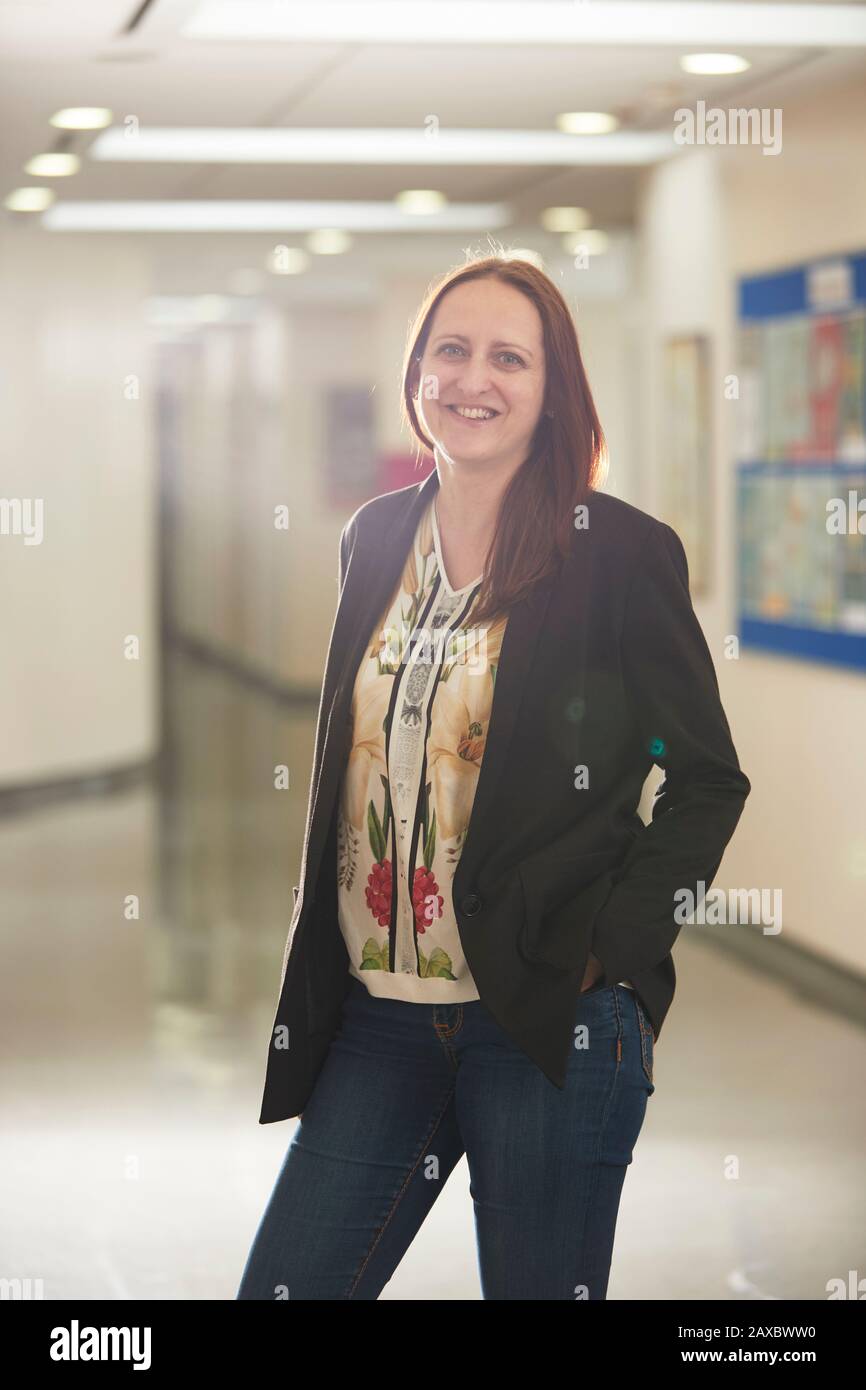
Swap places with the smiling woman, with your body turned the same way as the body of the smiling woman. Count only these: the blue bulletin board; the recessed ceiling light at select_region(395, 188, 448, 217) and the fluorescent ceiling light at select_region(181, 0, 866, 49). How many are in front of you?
0

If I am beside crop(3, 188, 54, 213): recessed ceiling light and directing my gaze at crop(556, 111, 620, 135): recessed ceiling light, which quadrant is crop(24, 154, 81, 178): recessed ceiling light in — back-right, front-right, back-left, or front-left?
front-right

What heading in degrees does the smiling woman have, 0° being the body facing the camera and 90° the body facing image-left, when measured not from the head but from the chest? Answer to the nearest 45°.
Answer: approximately 45°

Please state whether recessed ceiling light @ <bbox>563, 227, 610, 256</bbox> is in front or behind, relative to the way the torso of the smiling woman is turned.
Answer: behind

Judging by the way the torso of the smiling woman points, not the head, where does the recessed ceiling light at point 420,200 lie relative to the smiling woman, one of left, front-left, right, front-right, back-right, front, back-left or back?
back-right

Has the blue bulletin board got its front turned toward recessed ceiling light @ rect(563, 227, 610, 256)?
no

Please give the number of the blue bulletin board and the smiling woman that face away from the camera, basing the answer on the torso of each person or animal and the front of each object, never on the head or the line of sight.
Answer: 0

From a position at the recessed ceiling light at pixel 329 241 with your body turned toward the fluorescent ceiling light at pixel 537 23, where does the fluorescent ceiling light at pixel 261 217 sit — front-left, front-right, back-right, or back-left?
front-right

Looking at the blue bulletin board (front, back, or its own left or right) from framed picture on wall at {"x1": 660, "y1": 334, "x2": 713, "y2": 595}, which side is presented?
right

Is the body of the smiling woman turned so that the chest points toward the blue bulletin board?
no

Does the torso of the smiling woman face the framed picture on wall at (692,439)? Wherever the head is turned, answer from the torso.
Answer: no

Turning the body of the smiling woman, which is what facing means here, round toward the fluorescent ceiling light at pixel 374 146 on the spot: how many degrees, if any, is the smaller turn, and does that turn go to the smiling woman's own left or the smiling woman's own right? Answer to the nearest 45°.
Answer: approximately 135° to the smiling woman's own right

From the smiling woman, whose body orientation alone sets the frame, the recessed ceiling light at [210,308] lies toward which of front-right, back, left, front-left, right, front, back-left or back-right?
back-right

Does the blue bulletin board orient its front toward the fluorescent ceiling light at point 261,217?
no

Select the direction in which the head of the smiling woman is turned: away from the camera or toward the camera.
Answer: toward the camera

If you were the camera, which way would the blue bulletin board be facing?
facing the viewer and to the left of the viewer
